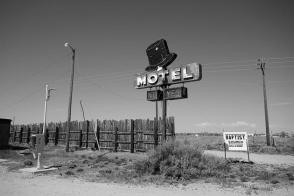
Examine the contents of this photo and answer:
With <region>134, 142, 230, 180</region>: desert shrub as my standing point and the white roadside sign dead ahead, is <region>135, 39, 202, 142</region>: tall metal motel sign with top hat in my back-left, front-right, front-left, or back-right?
front-left

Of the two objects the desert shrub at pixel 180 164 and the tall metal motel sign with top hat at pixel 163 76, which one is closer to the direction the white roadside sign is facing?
the desert shrub

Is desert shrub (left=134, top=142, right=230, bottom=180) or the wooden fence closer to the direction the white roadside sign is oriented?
the desert shrub

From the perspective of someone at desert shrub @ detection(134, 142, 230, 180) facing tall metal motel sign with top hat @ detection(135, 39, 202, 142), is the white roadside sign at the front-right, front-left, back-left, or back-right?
front-right

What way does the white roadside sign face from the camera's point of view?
toward the camera

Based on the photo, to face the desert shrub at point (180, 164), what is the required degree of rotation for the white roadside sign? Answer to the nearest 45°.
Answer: approximately 45° to its right

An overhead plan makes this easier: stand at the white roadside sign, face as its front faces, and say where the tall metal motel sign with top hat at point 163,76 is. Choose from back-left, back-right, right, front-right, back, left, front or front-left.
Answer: right

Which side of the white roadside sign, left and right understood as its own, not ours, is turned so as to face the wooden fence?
right
